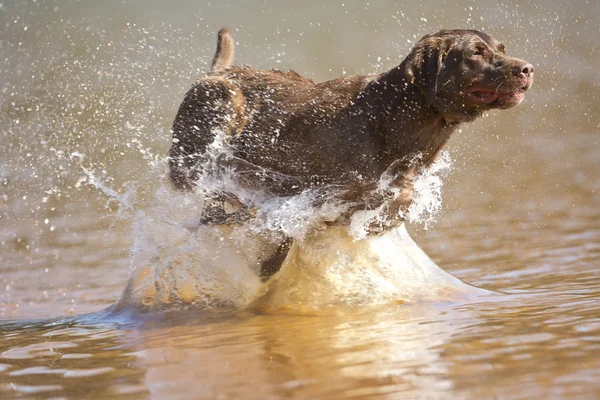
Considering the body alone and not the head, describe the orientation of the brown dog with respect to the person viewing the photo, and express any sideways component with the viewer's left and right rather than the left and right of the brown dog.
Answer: facing to the right of the viewer
